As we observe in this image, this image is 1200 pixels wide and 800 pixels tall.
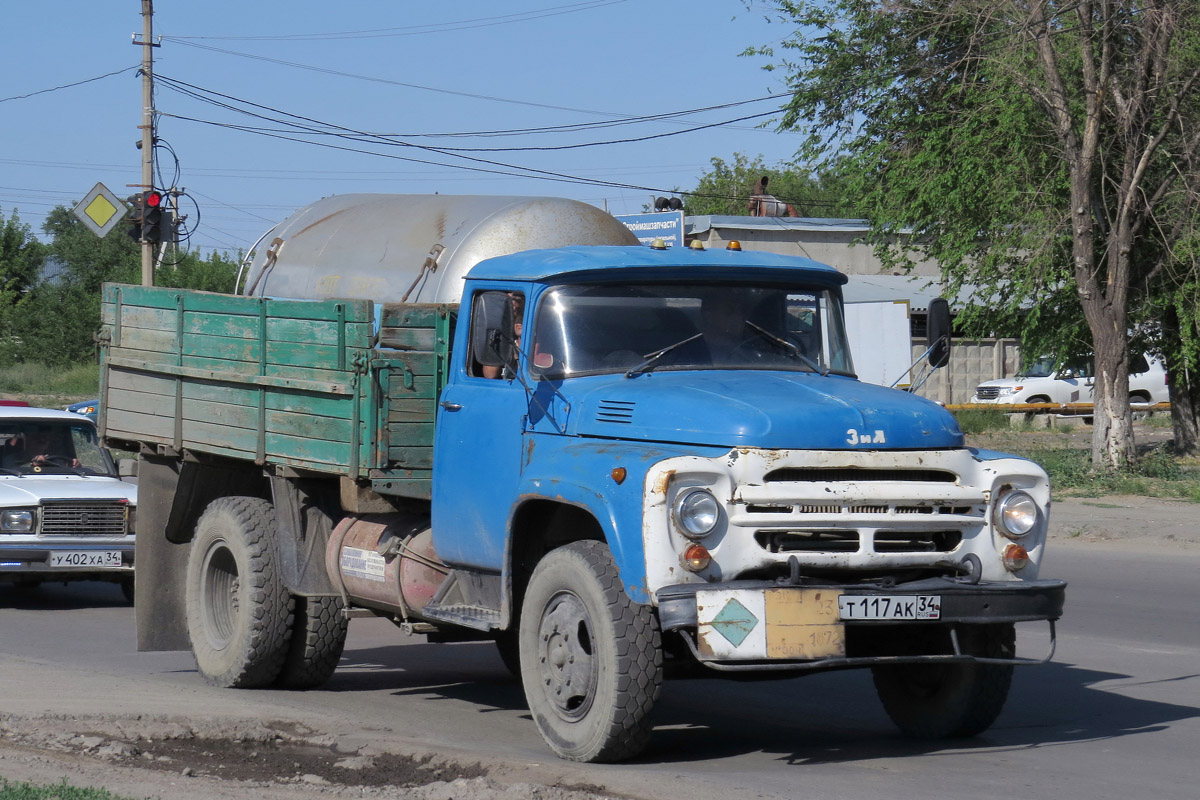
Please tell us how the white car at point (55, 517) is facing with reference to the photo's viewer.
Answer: facing the viewer and to the right of the viewer

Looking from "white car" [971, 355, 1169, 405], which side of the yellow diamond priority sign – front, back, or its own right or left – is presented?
left

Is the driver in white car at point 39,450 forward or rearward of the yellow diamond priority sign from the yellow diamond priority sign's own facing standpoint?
forward

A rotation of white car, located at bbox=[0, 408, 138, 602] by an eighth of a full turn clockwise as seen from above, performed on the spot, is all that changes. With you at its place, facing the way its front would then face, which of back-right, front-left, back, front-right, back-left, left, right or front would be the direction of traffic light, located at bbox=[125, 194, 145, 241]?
back

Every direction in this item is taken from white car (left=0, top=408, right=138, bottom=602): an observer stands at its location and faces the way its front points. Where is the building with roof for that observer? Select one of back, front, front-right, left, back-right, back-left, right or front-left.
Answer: left

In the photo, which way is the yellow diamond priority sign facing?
toward the camera

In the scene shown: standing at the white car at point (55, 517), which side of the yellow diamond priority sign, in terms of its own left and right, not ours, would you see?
front

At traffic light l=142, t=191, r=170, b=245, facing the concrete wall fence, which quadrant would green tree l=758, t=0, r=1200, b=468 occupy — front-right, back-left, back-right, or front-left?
front-right

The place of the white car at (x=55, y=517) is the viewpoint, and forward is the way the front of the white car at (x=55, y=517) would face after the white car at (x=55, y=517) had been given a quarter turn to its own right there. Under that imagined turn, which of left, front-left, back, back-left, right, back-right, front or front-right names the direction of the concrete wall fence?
back
